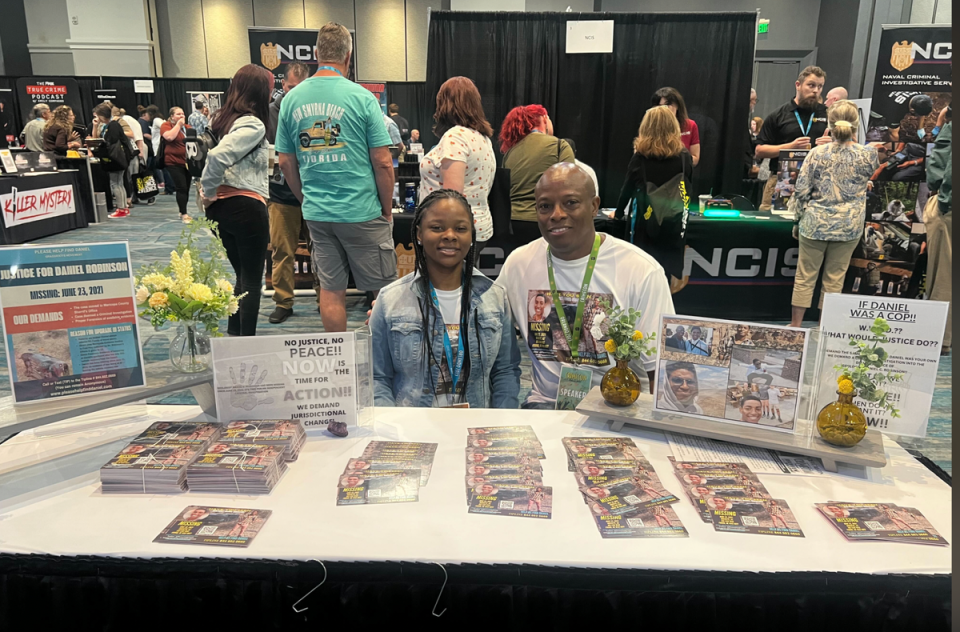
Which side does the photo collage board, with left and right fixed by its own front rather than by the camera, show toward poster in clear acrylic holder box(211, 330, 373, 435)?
right

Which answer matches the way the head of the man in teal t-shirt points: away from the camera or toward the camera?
away from the camera

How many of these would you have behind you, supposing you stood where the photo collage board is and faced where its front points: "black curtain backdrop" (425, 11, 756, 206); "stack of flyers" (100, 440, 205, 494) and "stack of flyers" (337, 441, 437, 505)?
1

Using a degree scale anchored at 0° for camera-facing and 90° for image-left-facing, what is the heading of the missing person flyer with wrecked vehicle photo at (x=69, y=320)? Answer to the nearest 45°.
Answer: approximately 0°
